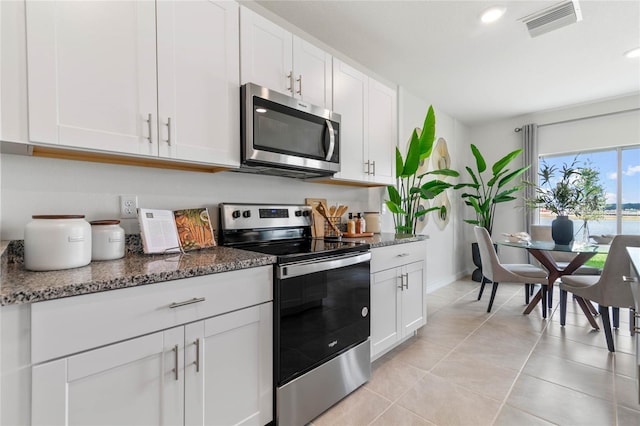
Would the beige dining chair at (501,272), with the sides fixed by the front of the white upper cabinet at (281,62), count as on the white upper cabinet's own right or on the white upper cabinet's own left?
on the white upper cabinet's own left

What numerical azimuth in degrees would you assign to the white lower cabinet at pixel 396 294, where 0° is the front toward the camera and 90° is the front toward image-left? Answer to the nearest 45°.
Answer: approximately 315°

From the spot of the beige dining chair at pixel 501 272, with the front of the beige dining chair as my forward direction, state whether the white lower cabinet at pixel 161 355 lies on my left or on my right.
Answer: on my right

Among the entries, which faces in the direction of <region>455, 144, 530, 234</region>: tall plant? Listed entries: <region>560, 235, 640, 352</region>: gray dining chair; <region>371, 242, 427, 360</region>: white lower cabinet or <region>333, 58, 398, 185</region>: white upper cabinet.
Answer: the gray dining chair

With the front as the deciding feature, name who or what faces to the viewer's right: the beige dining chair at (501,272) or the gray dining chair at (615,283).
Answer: the beige dining chair at (501,272)

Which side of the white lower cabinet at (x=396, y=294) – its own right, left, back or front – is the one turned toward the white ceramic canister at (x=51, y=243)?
right

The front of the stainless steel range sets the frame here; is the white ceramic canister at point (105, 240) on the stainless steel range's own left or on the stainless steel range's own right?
on the stainless steel range's own right

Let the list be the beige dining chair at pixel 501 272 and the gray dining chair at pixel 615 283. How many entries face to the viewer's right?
1

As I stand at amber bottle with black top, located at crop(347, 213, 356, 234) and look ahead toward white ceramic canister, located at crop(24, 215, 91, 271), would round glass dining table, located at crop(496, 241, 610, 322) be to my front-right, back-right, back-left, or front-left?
back-left

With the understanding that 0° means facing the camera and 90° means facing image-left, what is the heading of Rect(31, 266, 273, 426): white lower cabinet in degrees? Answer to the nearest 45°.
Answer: approximately 315°

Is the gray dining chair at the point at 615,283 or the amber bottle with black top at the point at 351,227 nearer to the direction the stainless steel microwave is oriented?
the gray dining chair

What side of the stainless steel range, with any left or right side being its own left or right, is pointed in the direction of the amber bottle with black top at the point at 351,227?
left
